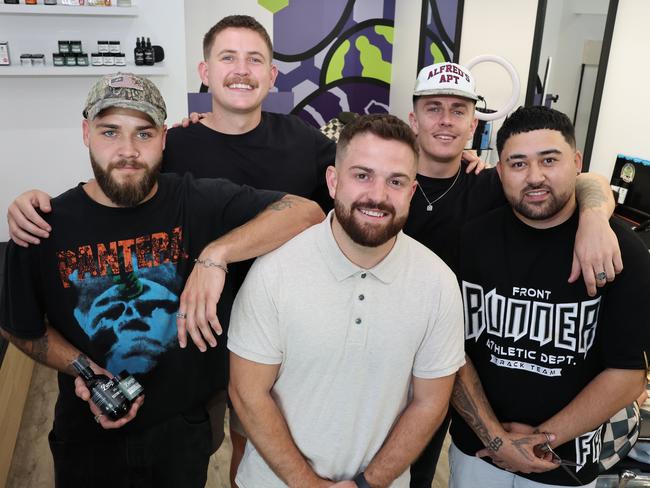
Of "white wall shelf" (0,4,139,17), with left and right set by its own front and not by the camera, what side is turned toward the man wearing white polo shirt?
front

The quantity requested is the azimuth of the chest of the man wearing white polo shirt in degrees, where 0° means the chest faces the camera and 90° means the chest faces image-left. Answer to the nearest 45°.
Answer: approximately 0°

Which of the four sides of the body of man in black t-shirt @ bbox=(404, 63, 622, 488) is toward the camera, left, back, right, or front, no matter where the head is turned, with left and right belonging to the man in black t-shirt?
front

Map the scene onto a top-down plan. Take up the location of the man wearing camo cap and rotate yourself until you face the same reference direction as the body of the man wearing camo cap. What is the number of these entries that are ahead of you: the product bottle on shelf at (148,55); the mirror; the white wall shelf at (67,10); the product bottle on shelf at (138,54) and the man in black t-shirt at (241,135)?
0

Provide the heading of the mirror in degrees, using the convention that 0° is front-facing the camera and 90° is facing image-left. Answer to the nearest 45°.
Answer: approximately 45°

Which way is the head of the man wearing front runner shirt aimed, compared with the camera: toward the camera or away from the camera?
toward the camera

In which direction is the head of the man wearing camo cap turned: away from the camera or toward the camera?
toward the camera

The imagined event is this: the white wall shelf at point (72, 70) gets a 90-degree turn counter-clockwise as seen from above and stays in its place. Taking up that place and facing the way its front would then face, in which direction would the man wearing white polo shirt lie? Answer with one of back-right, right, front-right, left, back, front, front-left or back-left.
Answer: right

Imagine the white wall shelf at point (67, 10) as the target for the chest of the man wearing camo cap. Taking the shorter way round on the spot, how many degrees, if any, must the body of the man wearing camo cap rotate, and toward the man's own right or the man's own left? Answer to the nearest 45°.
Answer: approximately 180°

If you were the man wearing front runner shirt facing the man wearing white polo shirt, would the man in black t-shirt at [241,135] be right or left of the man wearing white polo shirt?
right

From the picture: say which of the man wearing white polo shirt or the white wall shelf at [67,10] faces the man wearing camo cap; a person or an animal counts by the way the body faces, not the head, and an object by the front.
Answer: the white wall shelf

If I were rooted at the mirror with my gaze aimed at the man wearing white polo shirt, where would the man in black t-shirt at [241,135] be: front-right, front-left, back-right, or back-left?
front-right

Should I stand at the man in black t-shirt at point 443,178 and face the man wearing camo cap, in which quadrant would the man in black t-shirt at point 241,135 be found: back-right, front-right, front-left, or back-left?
front-right

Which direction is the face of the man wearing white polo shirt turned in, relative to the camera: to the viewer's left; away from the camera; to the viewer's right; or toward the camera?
toward the camera

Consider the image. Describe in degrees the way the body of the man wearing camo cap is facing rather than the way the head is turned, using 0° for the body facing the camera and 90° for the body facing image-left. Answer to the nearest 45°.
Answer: approximately 0°

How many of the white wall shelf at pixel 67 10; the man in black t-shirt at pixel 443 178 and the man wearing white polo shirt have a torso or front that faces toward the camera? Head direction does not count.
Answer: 3

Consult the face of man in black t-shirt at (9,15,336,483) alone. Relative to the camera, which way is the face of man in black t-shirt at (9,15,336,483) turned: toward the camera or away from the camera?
toward the camera

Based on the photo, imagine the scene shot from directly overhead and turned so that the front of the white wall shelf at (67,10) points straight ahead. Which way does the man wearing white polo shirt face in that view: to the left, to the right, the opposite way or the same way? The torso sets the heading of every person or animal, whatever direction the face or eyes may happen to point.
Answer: the same way
